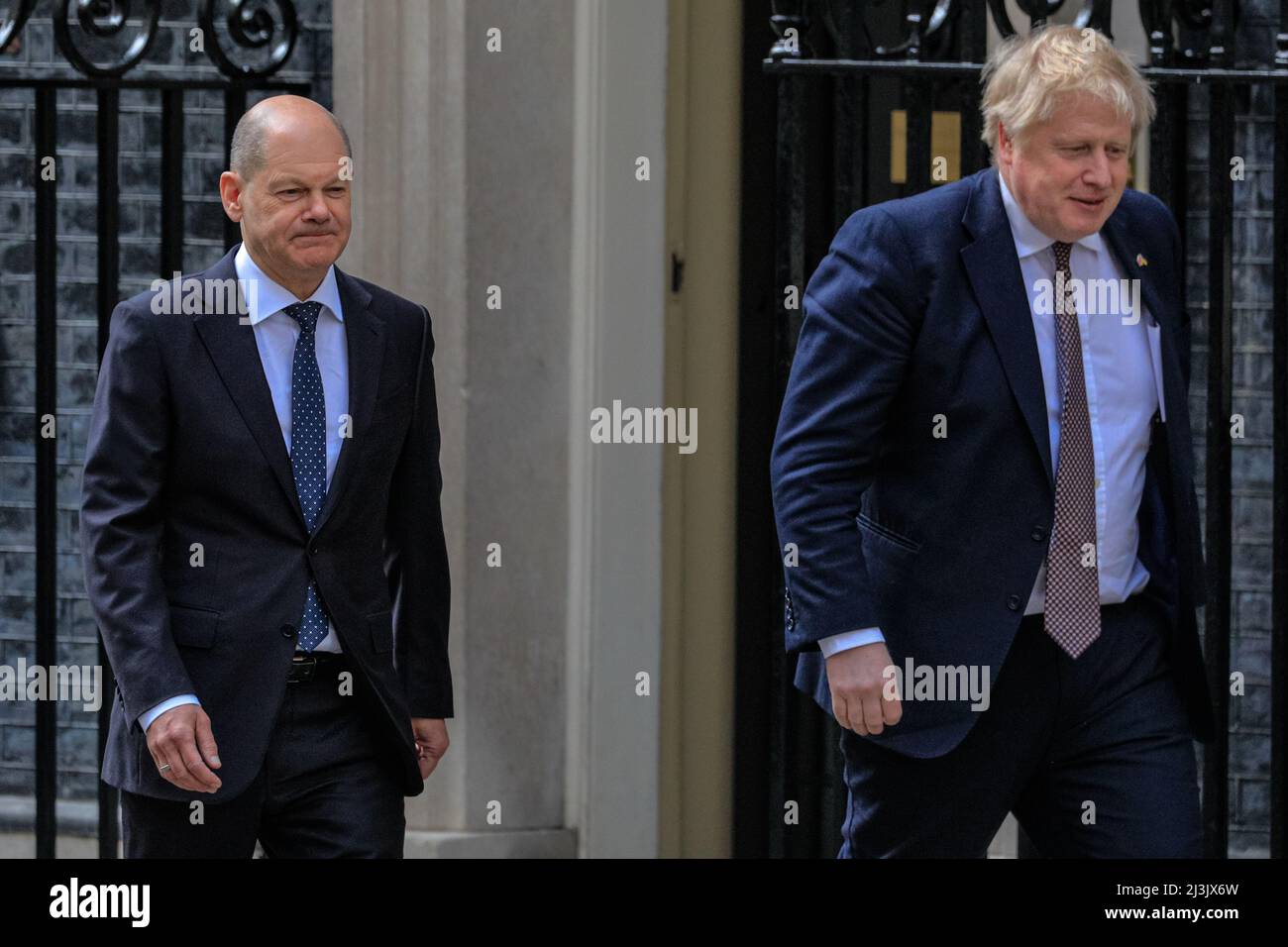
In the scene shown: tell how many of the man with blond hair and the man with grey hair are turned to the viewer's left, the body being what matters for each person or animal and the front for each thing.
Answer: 0

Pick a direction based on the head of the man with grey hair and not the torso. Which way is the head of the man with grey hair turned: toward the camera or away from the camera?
toward the camera

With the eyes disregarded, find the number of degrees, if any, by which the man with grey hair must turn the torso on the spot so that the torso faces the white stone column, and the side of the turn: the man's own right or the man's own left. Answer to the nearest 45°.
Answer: approximately 90° to the man's own left

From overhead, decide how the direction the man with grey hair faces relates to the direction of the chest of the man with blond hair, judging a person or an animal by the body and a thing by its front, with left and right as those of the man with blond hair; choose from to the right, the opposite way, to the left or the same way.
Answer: the same way

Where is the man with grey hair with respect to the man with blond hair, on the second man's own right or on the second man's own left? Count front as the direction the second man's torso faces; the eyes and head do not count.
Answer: on the second man's own right

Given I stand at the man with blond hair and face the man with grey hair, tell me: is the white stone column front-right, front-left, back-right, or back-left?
front-right

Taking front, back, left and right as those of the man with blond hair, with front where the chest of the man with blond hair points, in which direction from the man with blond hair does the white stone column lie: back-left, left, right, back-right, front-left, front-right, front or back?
back

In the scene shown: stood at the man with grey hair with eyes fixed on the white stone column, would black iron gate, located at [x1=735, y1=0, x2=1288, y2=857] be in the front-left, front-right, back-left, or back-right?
front-right

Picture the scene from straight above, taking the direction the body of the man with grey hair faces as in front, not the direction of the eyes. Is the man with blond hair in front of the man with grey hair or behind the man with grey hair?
in front

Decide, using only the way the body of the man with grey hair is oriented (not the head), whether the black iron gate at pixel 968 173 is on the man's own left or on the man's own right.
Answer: on the man's own left

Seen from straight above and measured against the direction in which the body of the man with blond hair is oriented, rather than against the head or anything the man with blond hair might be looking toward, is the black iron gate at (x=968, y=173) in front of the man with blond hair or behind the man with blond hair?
behind
